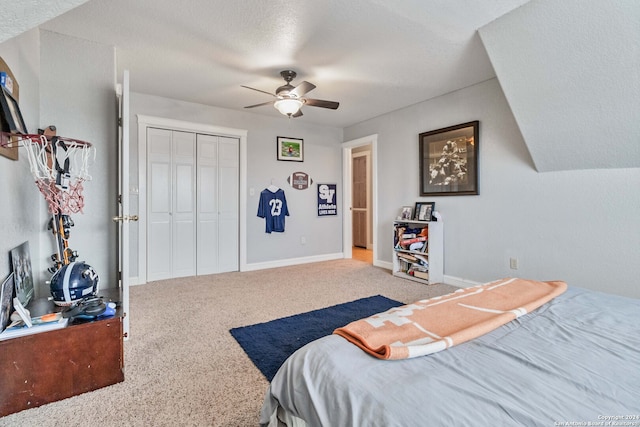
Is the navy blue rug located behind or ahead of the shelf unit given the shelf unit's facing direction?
ahead

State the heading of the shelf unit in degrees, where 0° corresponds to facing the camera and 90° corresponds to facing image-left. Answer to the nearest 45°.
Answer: approximately 45°

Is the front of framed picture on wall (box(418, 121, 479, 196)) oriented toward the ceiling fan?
yes

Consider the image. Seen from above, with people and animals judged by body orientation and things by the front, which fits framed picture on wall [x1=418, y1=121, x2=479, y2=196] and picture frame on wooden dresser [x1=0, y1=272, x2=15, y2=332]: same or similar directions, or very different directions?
very different directions

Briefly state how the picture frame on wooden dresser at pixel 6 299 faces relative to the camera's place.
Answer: facing the viewer and to the right of the viewer

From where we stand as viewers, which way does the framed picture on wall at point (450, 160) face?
facing the viewer and to the left of the viewer

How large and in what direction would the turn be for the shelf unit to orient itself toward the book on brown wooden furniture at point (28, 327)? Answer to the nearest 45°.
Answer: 0° — it already faces it

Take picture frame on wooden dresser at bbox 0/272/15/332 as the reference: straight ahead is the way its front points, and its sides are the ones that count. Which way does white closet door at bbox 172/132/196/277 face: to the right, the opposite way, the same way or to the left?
to the right

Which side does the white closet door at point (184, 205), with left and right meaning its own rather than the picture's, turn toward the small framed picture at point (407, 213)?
left

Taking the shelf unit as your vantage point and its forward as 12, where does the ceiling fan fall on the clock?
The ceiling fan is roughly at 12 o'clock from the shelf unit.

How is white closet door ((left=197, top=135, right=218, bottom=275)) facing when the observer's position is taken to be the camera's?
facing the viewer

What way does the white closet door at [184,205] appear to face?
toward the camera

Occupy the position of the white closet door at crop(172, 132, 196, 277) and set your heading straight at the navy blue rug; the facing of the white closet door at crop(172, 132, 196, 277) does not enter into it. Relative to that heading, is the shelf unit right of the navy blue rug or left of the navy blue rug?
left

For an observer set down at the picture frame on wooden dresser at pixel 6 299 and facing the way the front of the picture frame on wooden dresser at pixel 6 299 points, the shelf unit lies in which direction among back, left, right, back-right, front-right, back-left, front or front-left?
front-left

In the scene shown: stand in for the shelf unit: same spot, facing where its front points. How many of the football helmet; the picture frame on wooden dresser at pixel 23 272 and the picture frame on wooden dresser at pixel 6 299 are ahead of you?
3

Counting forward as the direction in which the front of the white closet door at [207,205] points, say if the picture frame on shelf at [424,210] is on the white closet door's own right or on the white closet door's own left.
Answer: on the white closet door's own left

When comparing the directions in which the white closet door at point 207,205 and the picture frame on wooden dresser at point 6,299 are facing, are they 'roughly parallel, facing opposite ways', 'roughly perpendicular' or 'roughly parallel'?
roughly perpendicular

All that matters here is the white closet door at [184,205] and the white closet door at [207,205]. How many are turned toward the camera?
2
